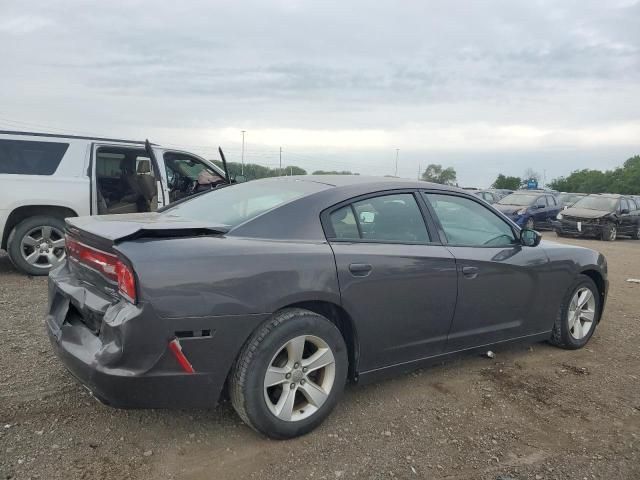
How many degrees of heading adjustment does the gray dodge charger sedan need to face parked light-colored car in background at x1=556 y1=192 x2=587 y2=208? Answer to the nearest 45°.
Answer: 0° — it already faces it

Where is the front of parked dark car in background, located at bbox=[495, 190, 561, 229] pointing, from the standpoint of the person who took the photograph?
facing the viewer and to the left of the viewer

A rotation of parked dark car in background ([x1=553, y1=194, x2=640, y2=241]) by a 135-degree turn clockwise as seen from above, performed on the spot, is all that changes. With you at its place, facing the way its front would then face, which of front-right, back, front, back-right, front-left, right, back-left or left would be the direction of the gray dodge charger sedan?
back

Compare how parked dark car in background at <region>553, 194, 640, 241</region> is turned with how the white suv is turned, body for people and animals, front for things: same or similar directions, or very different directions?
very different directions

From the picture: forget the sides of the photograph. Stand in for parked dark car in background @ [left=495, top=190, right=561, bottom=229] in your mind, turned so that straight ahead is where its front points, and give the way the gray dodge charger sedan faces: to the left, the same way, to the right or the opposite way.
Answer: the opposite way

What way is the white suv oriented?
to the viewer's right

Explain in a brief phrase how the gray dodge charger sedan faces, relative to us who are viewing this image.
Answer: facing away from the viewer and to the right of the viewer

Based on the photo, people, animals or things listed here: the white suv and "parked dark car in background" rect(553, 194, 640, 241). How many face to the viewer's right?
1

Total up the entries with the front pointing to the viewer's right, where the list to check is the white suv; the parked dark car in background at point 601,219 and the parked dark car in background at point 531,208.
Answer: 1

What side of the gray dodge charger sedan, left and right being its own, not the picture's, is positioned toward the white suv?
left

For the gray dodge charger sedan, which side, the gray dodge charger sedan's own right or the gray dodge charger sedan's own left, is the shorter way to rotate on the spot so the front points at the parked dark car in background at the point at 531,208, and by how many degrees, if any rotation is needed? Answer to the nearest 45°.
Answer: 0° — it already faces it

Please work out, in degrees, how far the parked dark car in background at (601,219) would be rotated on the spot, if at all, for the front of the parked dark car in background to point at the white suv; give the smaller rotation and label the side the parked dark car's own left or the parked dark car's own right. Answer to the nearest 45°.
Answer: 0° — it already faces it

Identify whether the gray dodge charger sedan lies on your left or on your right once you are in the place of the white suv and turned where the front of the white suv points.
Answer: on your right

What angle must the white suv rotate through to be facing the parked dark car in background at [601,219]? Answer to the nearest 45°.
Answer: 0° — it already faces it
